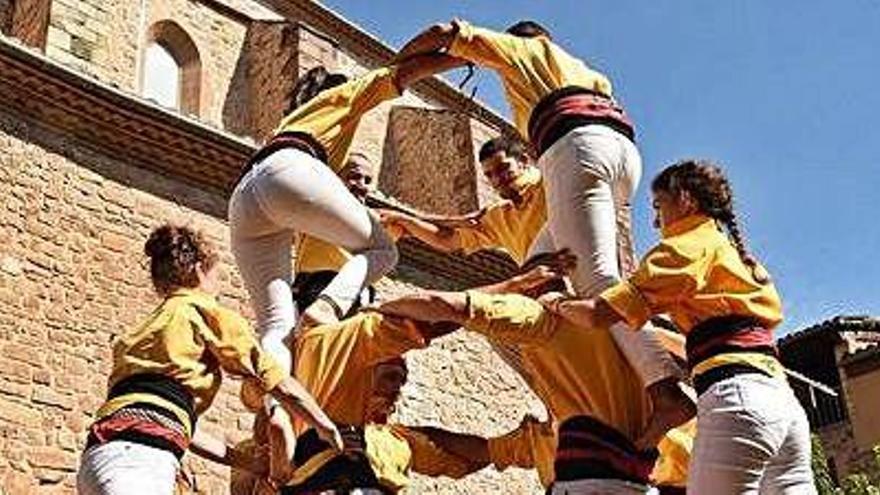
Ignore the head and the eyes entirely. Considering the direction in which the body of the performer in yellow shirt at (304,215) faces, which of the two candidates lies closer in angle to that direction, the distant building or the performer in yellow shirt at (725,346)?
the distant building

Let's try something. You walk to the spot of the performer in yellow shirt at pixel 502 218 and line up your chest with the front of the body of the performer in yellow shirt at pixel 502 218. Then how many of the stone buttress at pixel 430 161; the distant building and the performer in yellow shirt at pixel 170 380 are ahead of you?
1

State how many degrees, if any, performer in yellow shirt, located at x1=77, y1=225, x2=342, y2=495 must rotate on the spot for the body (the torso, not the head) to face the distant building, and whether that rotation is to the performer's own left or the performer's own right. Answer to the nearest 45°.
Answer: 0° — they already face it

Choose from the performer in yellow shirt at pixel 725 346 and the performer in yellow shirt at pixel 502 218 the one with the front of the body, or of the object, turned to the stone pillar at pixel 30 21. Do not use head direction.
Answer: the performer in yellow shirt at pixel 725 346

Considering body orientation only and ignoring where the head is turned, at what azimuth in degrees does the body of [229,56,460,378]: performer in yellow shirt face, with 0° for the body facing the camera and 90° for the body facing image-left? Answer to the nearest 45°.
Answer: approximately 225°

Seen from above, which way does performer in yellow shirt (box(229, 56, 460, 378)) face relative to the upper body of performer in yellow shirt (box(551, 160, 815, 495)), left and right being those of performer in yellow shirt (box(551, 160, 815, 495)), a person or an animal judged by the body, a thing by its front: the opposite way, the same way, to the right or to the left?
to the right

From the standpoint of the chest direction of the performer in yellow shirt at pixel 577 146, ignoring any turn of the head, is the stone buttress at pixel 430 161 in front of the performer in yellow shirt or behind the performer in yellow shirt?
in front

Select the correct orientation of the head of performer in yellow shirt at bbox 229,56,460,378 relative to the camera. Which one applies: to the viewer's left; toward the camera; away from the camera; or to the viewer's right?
away from the camera

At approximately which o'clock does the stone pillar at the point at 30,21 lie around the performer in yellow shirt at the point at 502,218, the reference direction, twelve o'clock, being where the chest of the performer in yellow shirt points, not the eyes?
The stone pillar is roughly at 3 o'clock from the performer in yellow shirt.

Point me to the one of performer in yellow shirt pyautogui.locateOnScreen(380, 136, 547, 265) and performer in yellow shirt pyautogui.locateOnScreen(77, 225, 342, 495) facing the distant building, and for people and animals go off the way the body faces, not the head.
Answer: performer in yellow shirt pyautogui.locateOnScreen(77, 225, 342, 495)

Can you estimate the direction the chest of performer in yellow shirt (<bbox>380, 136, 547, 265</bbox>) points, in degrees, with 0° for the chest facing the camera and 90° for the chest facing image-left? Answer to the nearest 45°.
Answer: approximately 45°

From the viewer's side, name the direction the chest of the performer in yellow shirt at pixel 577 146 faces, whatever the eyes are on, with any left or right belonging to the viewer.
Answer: facing away from the viewer and to the left of the viewer

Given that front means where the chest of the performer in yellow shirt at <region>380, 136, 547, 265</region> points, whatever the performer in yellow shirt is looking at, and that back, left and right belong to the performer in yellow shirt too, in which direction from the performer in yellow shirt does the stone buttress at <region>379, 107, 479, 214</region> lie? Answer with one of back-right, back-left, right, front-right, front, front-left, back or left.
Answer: back-right

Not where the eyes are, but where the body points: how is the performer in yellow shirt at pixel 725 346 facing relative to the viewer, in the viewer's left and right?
facing away from the viewer and to the left of the viewer

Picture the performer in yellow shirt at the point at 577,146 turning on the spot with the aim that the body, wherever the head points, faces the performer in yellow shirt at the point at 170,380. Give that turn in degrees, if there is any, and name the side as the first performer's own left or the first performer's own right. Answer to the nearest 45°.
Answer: approximately 45° to the first performer's own left

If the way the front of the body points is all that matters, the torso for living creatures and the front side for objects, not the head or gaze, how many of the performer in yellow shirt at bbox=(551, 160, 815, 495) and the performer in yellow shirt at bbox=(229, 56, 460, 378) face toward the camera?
0
